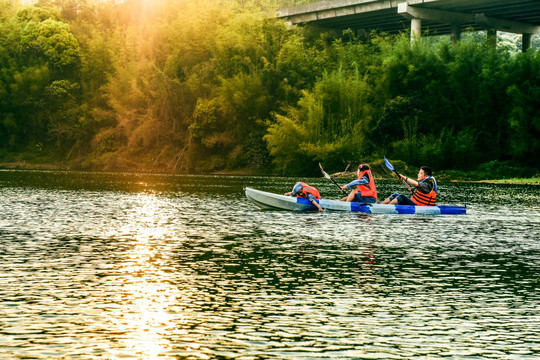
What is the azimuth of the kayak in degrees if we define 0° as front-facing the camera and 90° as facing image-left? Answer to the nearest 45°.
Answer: approximately 90°

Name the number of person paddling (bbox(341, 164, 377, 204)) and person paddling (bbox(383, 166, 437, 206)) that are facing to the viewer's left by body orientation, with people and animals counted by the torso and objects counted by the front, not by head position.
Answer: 2

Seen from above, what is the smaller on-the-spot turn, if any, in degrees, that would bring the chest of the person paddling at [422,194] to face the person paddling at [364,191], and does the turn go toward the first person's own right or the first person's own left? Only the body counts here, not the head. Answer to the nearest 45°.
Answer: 0° — they already face them

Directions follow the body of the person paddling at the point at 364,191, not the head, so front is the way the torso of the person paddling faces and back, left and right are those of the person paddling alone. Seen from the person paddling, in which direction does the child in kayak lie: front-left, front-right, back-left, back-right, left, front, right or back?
front

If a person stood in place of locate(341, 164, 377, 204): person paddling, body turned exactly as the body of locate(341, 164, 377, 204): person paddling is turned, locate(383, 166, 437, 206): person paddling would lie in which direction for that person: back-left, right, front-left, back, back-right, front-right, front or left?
back

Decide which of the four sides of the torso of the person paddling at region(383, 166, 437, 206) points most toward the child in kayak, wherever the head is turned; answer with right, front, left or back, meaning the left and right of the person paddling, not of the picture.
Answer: front

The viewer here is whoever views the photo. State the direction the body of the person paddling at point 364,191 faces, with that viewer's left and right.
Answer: facing to the left of the viewer

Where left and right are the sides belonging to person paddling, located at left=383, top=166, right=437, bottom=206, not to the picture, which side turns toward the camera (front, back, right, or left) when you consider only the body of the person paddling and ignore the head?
left
